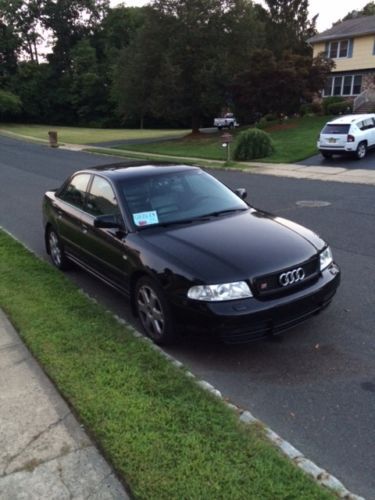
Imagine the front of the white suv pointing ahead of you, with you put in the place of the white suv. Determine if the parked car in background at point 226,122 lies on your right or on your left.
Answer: on your left

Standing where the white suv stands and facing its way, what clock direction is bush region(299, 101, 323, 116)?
The bush is roughly at 10 o'clock from the white suv.

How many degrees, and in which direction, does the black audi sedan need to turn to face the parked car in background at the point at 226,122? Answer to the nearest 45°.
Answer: approximately 135° to its left

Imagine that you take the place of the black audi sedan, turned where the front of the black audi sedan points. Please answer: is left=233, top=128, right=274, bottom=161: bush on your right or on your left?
on your left

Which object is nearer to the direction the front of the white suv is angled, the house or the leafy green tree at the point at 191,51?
the house

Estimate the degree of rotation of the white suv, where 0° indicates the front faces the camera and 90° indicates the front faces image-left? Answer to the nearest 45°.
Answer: approximately 225°

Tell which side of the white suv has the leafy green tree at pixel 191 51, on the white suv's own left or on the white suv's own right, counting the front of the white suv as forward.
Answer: on the white suv's own left

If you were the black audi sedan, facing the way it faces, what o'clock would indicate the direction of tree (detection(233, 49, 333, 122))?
The tree is roughly at 8 o'clock from the black audi sedan.

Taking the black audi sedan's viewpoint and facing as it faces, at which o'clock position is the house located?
The house is roughly at 8 o'clock from the black audi sedan.
